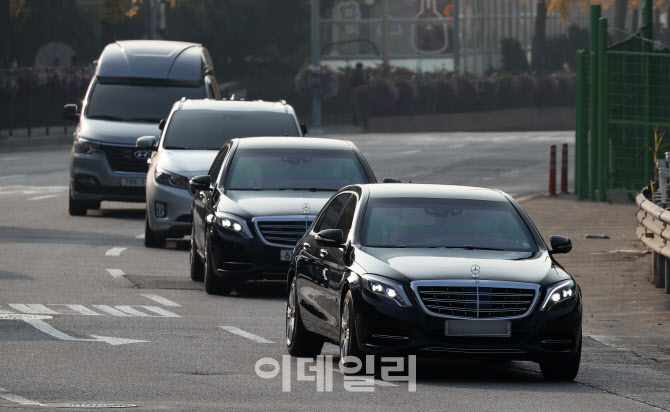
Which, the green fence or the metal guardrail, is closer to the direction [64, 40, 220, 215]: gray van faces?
the metal guardrail

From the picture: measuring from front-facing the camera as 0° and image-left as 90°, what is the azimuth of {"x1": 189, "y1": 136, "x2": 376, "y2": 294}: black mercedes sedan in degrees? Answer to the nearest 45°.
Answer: approximately 0°

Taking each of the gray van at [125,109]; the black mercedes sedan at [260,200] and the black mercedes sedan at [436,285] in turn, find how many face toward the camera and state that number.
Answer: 3

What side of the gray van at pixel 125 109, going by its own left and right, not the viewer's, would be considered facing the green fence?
left

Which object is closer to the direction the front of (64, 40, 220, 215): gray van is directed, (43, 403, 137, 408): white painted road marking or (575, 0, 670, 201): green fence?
the white painted road marking

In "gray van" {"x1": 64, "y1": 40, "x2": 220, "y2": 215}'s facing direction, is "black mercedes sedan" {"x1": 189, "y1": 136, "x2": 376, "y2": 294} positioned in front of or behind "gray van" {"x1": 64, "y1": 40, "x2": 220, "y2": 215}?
in front

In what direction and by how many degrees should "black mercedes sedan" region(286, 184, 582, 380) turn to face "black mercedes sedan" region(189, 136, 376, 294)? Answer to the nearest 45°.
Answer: approximately 180°
